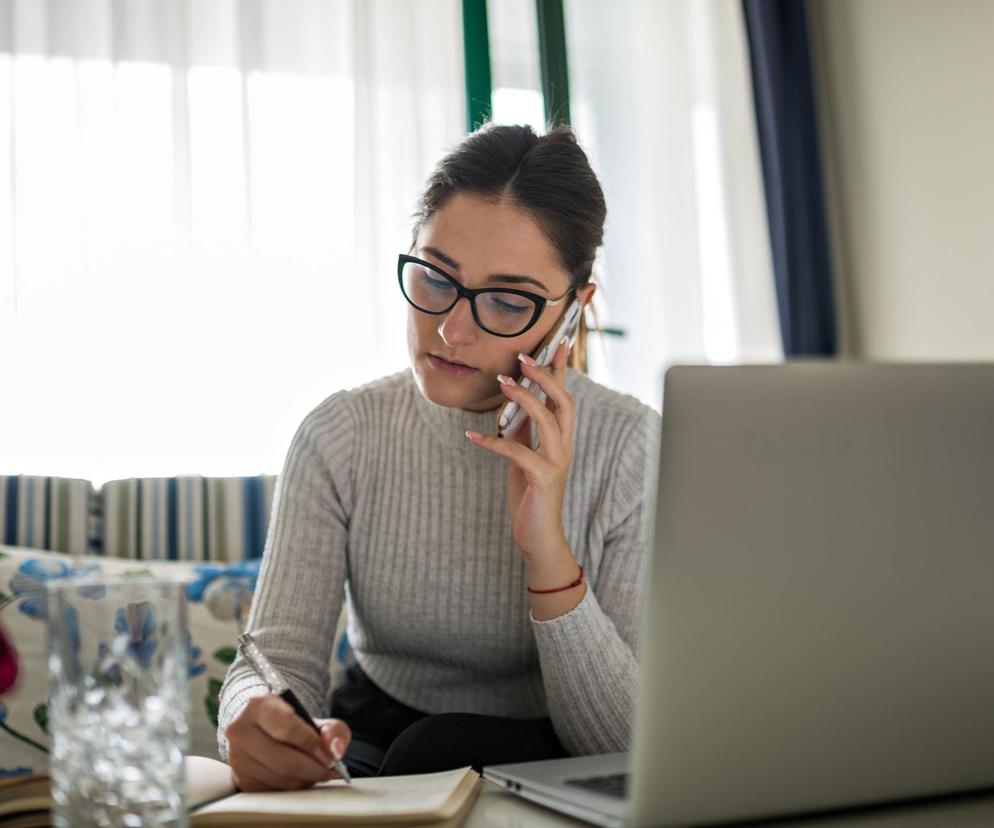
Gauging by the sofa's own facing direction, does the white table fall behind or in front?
in front

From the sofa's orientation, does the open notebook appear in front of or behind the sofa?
in front

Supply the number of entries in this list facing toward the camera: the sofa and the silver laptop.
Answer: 1

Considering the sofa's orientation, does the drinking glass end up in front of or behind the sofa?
in front

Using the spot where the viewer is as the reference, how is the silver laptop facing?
facing away from the viewer and to the left of the viewer

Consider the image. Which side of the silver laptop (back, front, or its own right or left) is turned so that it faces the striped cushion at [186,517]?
front

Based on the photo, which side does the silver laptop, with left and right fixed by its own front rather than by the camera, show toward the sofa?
front

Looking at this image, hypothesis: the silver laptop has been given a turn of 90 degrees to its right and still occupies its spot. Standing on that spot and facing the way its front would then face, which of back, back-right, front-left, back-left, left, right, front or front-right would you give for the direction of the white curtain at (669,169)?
front-left

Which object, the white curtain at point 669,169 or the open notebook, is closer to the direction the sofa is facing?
the open notebook

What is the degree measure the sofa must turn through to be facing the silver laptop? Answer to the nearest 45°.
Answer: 0° — it already faces it

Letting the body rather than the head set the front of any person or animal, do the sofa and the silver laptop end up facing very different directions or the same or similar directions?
very different directions
